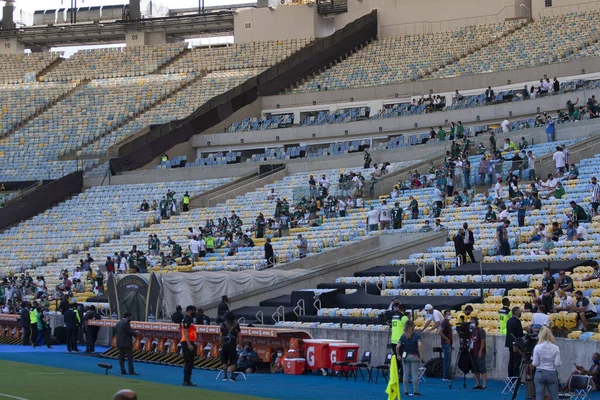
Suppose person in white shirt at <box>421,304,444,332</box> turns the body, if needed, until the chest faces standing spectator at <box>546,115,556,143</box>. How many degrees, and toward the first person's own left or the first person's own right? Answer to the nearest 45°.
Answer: approximately 135° to the first person's own right

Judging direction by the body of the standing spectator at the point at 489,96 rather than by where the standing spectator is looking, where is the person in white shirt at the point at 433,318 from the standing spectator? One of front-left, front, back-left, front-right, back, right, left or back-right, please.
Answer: front

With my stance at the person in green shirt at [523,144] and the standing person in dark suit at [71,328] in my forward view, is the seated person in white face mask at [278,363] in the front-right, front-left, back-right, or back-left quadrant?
front-left

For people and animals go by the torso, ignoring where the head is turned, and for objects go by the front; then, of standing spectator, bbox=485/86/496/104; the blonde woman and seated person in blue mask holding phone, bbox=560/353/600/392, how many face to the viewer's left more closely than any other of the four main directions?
1

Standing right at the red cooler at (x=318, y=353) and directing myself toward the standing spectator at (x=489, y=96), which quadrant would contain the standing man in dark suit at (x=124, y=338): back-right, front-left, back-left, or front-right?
back-left

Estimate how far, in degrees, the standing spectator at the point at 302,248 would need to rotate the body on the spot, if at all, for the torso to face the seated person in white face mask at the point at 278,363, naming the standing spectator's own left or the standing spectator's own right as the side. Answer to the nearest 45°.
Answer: approximately 45° to the standing spectator's own left

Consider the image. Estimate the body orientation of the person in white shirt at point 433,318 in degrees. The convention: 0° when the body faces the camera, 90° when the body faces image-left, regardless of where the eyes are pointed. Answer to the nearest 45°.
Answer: approximately 45°

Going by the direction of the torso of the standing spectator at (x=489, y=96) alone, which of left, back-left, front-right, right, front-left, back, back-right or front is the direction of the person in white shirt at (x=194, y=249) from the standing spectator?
front-right
